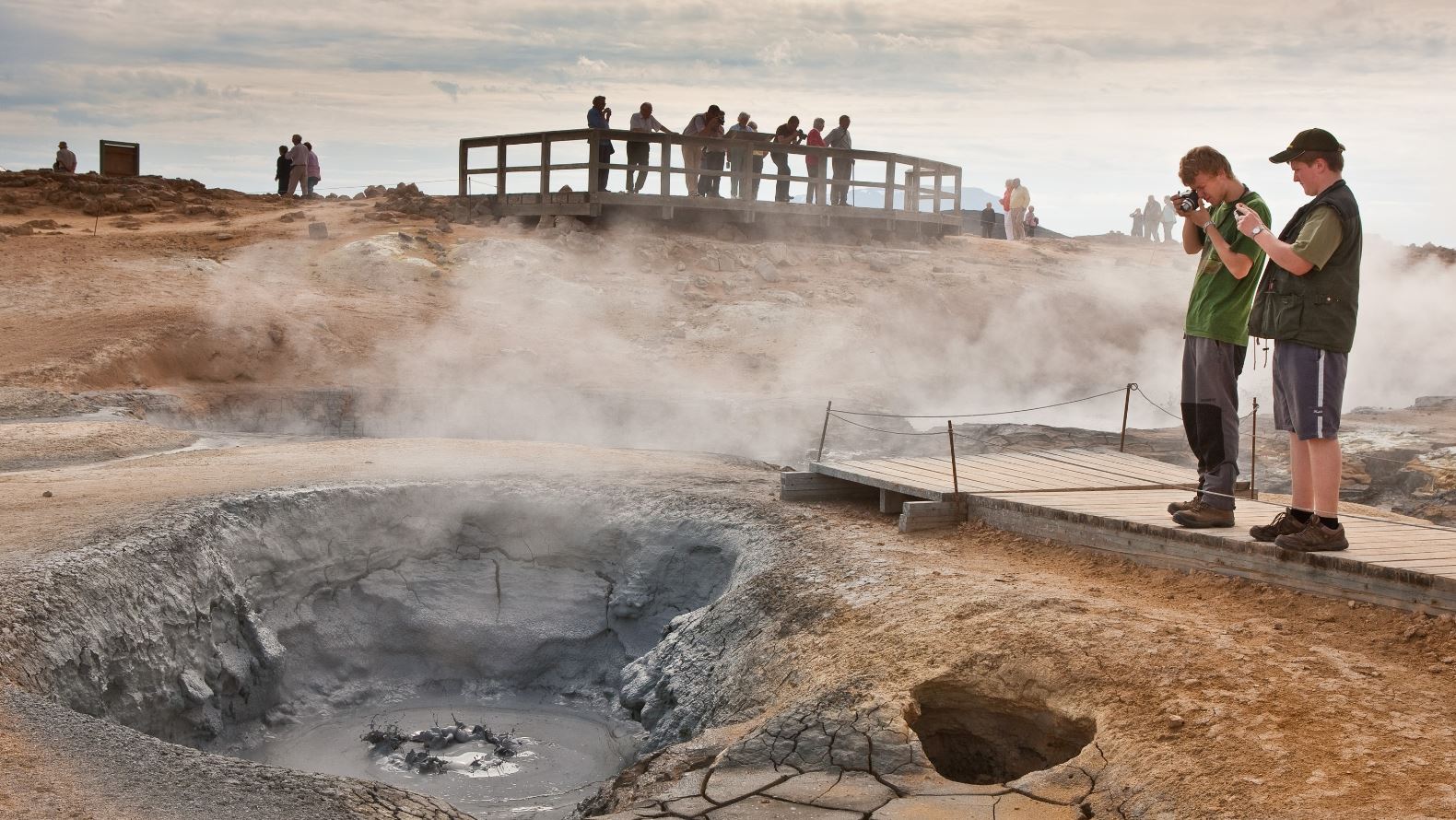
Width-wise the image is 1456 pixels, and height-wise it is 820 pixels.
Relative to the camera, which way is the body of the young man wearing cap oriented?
to the viewer's left

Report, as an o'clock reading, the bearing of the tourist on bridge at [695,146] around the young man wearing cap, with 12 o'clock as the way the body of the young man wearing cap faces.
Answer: The tourist on bridge is roughly at 2 o'clock from the young man wearing cap.

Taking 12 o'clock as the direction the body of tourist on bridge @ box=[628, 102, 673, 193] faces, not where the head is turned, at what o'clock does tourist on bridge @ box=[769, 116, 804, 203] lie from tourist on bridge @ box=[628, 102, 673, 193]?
tourist on bridge @ box=[769, 116, 804, 203] is roughly at 10 o'clock from tourist on bridge @ box=[628, 102, 673, 193].

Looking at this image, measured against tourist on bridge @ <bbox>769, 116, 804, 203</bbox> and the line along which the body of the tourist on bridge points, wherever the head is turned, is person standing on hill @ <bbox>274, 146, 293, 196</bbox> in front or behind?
behind

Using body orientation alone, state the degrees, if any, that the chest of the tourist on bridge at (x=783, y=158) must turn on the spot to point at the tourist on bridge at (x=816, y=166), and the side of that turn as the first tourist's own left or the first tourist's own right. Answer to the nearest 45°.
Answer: approximately 90° to the first tourist's own left

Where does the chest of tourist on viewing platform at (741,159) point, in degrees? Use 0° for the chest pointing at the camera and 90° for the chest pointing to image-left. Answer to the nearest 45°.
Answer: approximately 0°

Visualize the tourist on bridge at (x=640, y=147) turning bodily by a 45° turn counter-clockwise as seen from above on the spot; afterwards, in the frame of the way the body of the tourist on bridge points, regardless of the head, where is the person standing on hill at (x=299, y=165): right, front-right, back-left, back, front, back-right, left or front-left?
back-left

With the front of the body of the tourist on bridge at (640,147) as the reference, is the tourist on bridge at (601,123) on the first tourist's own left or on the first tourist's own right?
on the first tourist's own right

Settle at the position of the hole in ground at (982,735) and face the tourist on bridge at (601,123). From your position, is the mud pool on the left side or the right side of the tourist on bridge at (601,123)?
left
